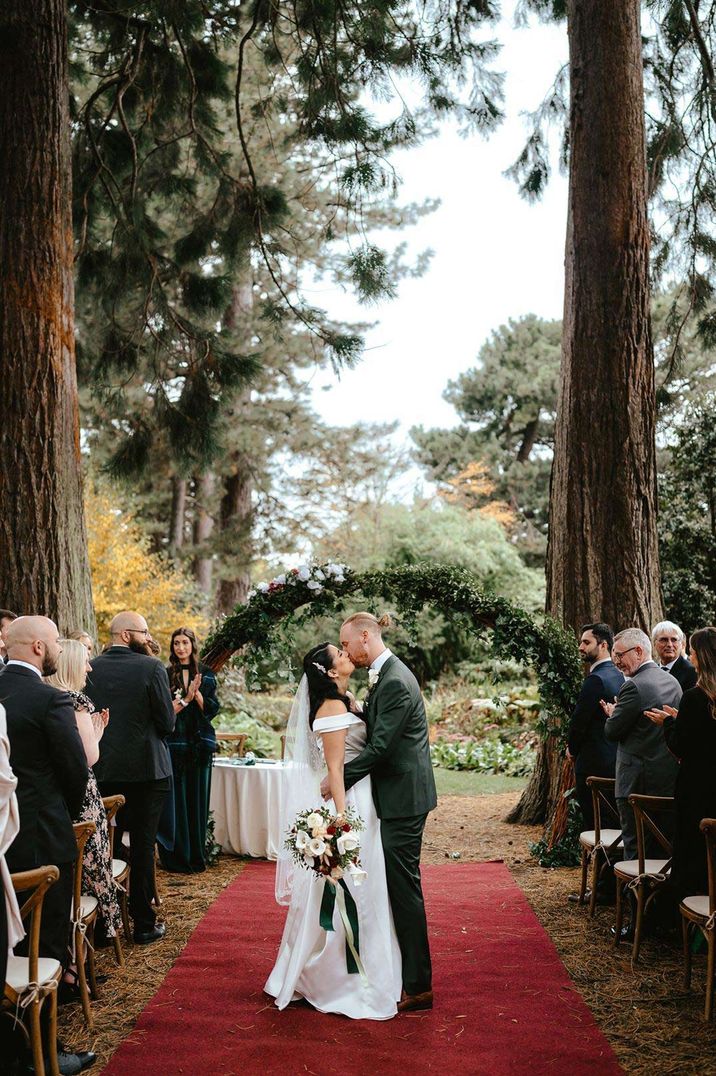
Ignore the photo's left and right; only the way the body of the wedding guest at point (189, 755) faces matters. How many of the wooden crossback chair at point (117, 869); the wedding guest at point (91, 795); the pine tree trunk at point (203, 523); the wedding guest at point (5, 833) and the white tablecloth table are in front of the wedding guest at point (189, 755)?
3

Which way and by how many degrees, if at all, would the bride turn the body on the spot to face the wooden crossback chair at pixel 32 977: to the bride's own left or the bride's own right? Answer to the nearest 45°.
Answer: approximately 135° to the bride's own right

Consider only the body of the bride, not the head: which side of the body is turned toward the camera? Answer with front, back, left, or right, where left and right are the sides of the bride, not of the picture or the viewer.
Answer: right

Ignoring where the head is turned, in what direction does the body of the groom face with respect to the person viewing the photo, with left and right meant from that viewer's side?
facing to the left of the viewer

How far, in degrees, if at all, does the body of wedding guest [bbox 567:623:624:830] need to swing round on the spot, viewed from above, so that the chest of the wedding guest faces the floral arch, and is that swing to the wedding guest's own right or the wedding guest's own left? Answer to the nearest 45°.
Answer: approximately 45° to the wedding guest's own right

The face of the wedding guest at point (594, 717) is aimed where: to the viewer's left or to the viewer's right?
to the viewer's left

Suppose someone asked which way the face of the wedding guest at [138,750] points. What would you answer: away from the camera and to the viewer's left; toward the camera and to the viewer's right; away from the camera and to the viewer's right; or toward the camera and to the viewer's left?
away from the camera and to the viewer's right

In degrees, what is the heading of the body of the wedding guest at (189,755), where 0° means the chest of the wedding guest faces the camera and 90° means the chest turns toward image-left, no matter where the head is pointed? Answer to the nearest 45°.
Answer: approximately 0°

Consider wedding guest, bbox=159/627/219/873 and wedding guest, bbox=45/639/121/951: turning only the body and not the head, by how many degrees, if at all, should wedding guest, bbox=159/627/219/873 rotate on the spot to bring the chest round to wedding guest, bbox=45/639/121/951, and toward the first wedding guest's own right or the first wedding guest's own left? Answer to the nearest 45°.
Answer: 0° — they already face them

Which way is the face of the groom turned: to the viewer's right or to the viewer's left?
to the viewer's left

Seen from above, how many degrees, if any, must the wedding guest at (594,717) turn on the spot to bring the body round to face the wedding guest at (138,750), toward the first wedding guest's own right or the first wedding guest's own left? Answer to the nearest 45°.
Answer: approximately 45° to the first wedding guest's own left

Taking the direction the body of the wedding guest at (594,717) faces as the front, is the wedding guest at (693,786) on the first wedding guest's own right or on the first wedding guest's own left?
on the first wedding guest's own left

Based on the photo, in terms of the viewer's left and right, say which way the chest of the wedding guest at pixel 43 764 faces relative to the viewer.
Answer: facing away from the viewer and to the right of the viewer

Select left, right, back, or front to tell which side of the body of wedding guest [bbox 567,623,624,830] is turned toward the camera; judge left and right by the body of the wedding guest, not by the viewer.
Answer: left

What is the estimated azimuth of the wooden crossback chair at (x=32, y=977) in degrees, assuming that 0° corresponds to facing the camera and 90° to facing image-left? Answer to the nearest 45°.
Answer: approximately 225°

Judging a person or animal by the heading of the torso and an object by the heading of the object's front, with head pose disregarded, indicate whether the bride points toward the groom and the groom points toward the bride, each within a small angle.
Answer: yes

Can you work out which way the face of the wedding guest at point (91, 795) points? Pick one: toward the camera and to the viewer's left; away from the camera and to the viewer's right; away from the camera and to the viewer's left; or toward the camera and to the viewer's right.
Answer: away from the camera and to the viewer's right
